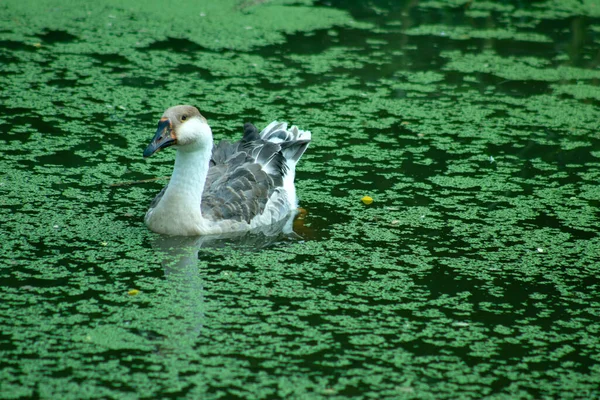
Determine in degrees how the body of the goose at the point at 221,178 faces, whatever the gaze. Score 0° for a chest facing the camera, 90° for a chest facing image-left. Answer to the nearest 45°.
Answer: approximately 45°
